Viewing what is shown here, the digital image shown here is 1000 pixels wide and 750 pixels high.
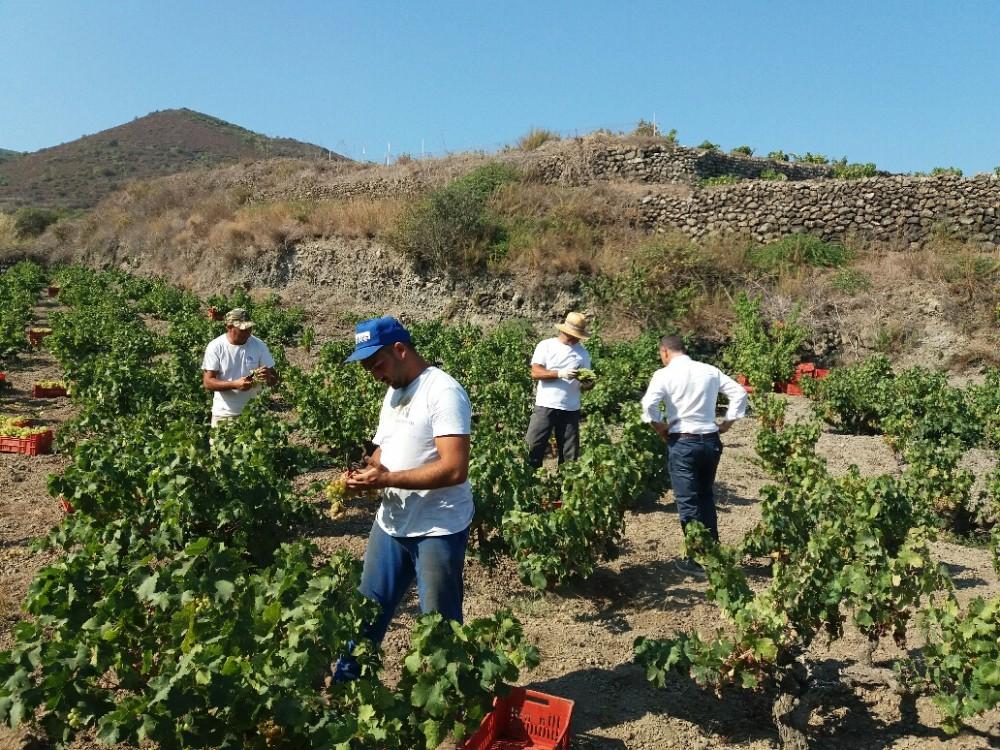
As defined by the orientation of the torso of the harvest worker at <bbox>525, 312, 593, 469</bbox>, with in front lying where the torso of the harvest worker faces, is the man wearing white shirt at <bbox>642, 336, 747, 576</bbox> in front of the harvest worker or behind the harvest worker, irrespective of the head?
in front

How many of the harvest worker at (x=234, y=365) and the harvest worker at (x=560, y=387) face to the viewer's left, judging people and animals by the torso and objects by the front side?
0

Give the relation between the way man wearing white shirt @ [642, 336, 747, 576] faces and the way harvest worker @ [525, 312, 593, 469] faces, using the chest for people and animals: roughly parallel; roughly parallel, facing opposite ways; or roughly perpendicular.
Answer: roughly parallel, facing opposite ways

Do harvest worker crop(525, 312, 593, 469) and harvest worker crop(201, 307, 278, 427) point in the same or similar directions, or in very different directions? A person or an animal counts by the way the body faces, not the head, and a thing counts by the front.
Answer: same or similar directions

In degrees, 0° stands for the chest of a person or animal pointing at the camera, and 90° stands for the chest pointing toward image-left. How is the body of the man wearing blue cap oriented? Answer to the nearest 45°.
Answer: approximately 45°

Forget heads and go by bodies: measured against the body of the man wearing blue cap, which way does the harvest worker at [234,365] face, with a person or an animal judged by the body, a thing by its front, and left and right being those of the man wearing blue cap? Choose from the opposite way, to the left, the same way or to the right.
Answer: to the left

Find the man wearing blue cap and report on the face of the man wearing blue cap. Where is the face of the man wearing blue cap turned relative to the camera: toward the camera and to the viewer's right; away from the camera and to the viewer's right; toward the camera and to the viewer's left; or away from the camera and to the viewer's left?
toward the camera and to the viewer's left

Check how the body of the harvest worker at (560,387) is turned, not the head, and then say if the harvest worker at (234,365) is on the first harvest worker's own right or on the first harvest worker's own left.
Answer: on the first harvest worker's own right

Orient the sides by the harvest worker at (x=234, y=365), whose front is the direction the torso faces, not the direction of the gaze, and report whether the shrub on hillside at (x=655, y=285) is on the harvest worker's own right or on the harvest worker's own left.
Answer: on the harvest worker's own left

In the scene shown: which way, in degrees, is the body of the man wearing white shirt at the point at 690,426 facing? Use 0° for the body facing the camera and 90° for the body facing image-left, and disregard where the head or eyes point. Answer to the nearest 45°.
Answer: approximately 135°

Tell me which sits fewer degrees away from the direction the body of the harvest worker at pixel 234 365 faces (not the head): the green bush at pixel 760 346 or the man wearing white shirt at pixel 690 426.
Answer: the man wearing white shirt
